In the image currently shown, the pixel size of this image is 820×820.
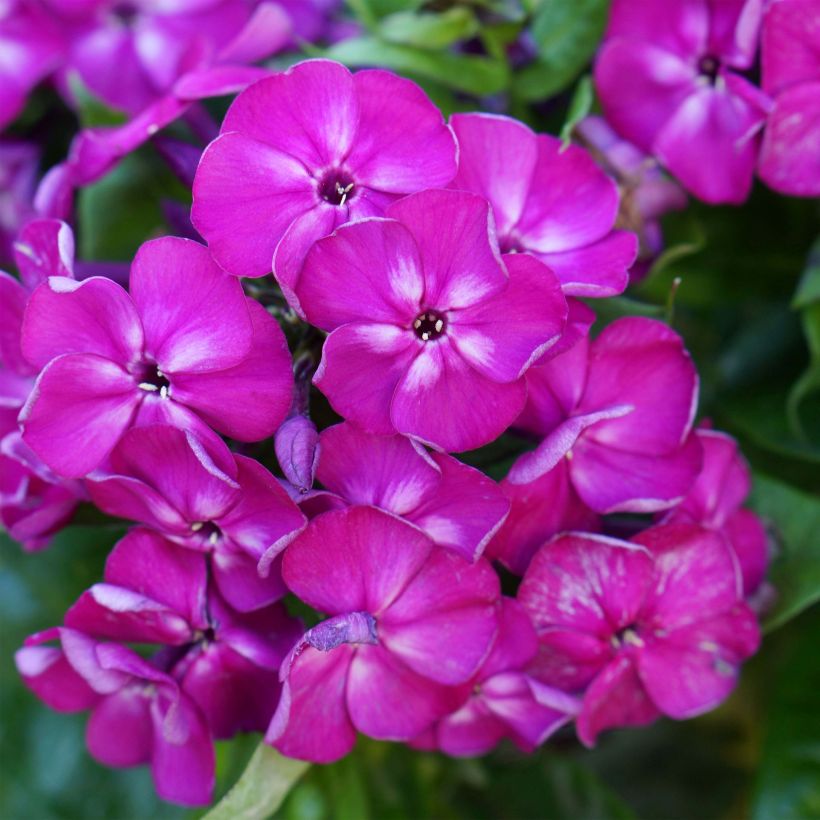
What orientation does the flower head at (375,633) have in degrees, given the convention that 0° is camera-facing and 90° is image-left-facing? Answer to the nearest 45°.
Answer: approximately 0°
